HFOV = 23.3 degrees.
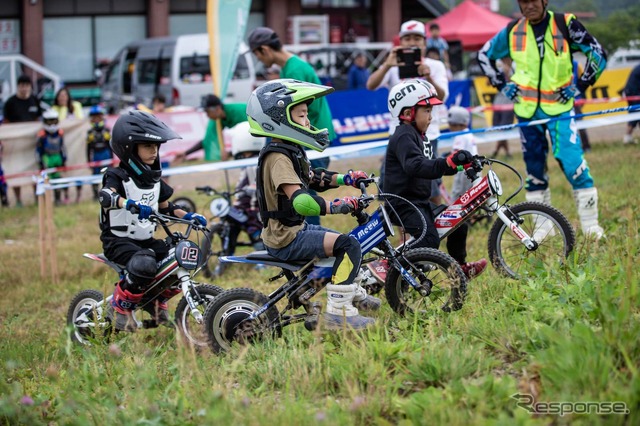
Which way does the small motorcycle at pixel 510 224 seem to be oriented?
to the viewer's right

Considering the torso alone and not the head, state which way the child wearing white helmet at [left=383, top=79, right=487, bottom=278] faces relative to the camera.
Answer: to the viewer's right

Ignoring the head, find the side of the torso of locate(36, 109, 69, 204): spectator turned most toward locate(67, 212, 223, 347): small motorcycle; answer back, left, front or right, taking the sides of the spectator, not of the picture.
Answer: front

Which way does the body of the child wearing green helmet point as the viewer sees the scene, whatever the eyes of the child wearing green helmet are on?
to the viewer's right

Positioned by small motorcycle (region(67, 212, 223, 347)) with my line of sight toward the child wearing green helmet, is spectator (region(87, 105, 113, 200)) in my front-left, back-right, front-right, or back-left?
back-left

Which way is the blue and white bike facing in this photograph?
to the viewer's right

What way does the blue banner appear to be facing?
toward the camera

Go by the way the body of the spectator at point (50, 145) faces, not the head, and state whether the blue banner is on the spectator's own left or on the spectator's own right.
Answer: on the spectator's own left

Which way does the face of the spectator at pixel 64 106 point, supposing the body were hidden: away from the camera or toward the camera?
toward the camera

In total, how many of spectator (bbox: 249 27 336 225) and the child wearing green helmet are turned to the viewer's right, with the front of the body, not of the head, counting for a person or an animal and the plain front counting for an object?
1

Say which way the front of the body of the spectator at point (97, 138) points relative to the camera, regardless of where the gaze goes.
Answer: toward the camera

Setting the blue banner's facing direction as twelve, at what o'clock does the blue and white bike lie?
The blue and white bike is roughly at 12 o'clock from the blue banner.

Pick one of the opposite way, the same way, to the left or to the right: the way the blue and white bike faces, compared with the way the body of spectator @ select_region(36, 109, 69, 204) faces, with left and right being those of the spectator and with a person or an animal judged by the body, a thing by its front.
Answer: to the left

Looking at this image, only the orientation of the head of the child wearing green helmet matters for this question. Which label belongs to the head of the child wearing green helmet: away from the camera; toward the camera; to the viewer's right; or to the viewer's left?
to the viewer's right
